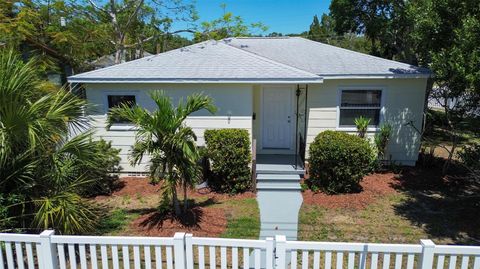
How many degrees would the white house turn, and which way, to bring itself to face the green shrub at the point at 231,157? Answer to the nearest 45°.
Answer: approximately 45° to its right

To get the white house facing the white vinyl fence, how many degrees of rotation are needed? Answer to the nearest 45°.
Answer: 0° — it already faces it

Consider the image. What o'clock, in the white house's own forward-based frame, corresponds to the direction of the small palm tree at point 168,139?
The small palm tree is roughly at 1 o'clock from the white house.

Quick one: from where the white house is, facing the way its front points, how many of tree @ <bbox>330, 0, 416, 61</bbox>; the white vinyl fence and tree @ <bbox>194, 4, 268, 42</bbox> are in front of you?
1

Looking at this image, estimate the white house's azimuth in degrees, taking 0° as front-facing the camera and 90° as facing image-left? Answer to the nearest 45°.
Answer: approximately 0°

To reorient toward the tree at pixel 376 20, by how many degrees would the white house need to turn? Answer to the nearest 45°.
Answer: approximately 135° to its left

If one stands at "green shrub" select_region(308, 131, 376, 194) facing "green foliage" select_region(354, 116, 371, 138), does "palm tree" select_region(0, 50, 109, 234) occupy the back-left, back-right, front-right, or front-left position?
back-left

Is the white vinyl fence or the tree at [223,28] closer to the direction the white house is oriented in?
the white vinyl fence

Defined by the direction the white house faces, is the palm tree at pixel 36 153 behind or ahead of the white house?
ahead

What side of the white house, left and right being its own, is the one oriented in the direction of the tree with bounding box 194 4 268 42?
back
